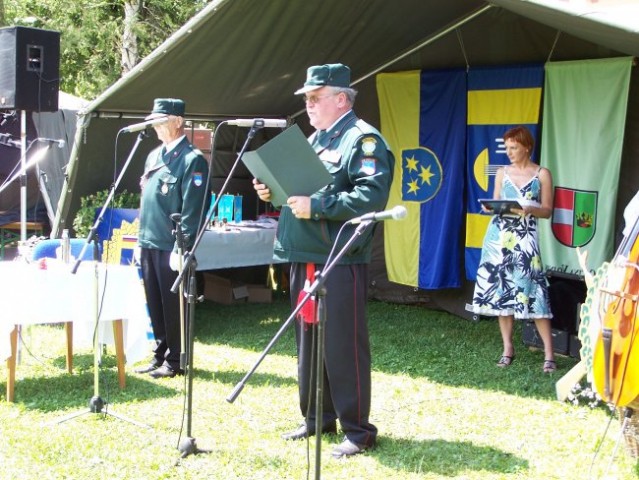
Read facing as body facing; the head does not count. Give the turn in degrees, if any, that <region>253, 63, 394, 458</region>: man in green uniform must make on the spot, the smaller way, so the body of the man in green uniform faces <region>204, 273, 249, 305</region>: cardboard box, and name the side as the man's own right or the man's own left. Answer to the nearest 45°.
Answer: approximately 135° to the man's own right

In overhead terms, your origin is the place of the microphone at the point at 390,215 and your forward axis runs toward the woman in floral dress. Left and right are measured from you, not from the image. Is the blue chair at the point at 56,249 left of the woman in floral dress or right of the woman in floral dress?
left

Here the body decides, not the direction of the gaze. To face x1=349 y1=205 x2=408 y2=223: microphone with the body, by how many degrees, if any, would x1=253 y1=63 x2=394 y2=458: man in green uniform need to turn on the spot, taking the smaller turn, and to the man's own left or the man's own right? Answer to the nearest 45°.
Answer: approximately 45° to the man's own left

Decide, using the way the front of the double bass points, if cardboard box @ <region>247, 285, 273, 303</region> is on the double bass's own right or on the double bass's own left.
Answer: on the double bass's own right

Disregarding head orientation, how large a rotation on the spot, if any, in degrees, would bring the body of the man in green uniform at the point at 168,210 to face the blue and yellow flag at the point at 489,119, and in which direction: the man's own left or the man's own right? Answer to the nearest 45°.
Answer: approximately 180°

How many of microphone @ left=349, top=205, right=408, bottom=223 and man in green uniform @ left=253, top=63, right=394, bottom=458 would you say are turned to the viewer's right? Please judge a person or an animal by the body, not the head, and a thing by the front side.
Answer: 1

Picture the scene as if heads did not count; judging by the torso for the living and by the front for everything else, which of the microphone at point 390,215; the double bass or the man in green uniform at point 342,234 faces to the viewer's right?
the microphone

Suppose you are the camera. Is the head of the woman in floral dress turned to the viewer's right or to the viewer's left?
to the viewer's left

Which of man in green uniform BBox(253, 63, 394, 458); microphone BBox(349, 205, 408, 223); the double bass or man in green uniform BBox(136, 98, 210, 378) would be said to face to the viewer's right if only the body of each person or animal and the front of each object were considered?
the microphone

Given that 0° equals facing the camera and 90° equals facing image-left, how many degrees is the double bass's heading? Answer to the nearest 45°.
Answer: approximately 45°

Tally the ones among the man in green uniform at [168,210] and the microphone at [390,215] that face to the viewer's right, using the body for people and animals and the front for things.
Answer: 1

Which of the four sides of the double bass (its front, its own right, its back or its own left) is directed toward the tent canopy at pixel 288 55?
right

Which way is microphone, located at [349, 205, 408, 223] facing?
to the viewer's right
